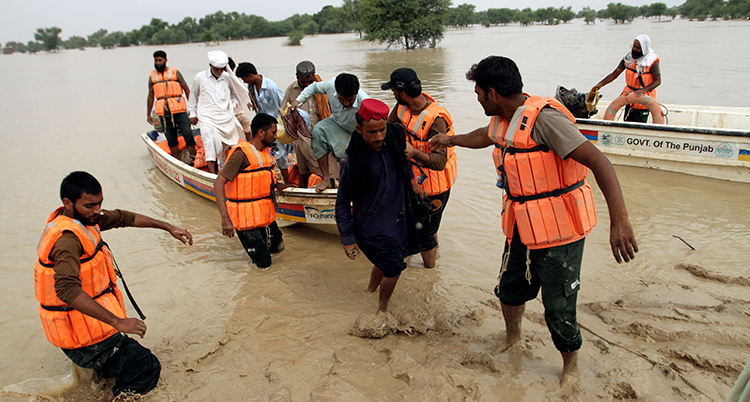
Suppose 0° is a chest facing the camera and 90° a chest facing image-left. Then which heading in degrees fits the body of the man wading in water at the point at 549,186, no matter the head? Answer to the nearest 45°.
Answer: approximately 45°

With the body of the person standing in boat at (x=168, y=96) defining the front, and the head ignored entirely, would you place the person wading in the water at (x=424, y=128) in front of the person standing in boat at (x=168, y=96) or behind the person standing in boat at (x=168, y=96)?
in front

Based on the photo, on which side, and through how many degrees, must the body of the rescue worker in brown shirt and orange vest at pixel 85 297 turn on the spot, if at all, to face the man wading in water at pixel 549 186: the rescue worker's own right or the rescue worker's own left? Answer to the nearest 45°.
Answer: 0° — they already face them

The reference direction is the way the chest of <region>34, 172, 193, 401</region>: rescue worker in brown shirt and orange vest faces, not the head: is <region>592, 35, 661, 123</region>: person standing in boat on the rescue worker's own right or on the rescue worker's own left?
on the rescue worker's own left

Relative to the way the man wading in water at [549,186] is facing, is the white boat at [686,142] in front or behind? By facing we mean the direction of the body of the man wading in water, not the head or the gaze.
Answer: behind

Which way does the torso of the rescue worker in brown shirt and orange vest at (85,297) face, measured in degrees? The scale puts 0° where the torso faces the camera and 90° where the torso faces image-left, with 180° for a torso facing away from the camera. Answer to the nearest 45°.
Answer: approximately 315°

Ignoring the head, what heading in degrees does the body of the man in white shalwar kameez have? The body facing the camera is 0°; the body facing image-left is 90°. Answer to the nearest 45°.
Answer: approximately 0°

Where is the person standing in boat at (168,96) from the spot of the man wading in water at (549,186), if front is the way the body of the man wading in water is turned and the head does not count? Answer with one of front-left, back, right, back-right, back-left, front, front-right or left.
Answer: right

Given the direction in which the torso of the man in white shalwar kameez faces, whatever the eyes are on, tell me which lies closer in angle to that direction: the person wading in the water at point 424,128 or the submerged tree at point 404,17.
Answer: the person wading in the water
